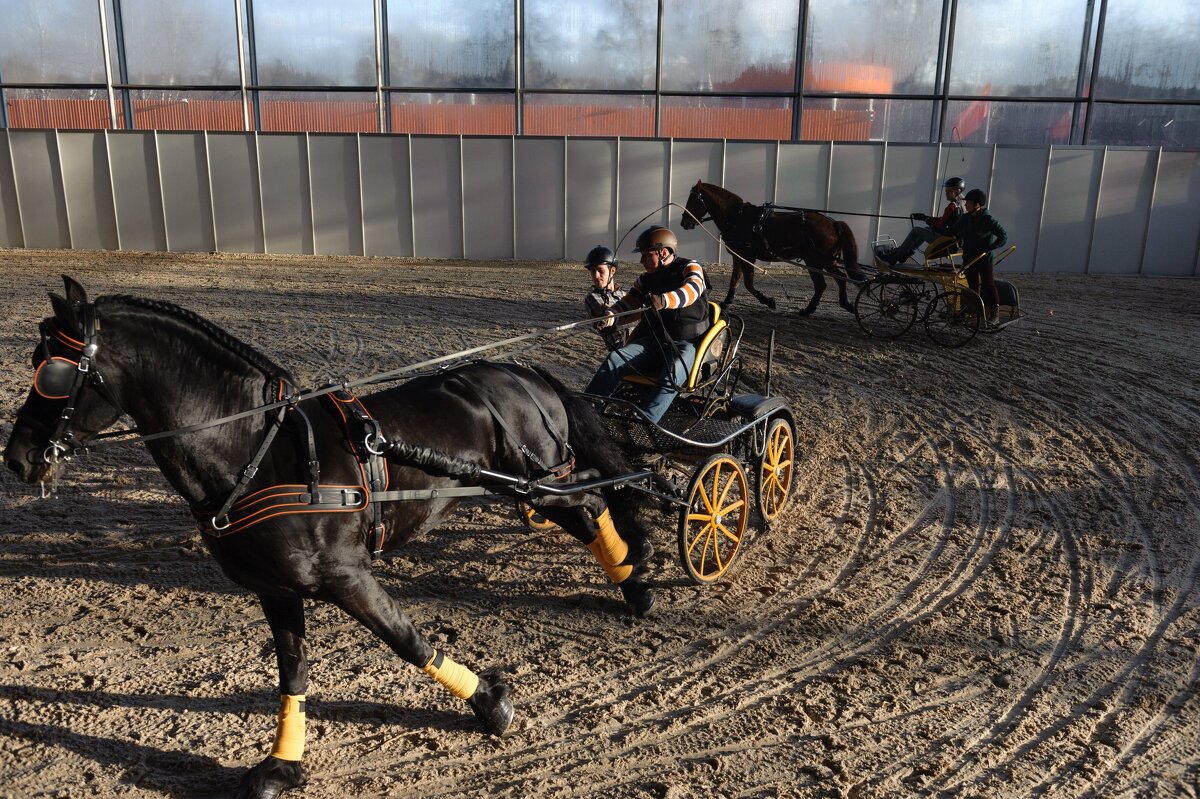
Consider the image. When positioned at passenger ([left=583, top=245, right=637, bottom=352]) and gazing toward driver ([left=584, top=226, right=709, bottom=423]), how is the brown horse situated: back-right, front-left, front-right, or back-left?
back-left

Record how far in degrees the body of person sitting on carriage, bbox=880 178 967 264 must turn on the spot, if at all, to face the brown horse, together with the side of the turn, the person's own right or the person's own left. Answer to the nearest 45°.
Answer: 0° — they already face it

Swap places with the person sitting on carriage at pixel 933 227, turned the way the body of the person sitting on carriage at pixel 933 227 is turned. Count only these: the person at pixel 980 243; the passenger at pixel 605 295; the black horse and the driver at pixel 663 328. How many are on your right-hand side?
0

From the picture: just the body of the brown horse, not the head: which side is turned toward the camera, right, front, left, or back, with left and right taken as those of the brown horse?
left

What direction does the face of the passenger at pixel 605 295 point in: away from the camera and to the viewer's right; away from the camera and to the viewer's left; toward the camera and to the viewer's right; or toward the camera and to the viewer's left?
toward the camera and to the viewer's left

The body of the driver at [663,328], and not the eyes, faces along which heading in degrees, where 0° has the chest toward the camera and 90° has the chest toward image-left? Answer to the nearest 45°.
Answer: approximately 45°

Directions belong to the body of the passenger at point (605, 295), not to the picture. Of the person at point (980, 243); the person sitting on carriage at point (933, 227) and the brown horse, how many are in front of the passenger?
0

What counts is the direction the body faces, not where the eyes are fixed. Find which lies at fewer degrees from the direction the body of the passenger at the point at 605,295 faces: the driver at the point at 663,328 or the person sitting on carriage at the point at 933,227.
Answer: the driver

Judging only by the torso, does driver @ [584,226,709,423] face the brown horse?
no

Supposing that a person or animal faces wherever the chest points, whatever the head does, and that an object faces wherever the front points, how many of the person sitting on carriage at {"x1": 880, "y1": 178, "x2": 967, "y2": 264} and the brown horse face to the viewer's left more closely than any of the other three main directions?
2

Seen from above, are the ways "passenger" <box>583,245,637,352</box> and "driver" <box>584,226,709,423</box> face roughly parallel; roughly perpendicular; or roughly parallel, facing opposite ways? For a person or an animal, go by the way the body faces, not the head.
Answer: roughly parallel

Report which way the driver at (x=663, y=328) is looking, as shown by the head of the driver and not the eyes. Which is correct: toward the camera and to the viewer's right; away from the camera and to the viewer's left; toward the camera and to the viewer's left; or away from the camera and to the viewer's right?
toward the camera and to the viewer's left

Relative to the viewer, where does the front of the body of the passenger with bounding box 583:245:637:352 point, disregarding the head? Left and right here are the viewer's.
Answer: facing the viewer and to the left of the viewer

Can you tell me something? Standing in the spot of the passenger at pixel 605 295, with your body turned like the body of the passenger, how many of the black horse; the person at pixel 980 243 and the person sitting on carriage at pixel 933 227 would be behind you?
2

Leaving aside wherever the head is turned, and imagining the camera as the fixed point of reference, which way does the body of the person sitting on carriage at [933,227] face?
to the viewer's left

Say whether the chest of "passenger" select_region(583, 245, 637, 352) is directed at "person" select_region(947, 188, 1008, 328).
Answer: no

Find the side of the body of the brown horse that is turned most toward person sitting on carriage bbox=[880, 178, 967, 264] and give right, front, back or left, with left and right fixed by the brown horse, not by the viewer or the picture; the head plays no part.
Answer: back

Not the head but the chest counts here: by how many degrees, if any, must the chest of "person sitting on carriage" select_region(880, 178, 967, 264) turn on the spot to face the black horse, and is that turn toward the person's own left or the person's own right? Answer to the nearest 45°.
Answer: approximately 90° to the person's own left
